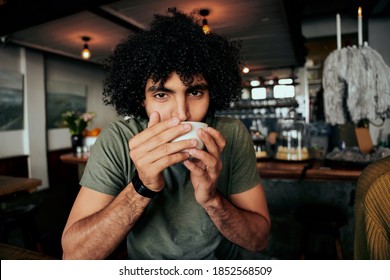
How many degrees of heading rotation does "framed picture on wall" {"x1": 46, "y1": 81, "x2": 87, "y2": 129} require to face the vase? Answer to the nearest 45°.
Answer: approximately 45° to its right

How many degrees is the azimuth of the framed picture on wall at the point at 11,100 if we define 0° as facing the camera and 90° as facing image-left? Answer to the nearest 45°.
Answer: approximately 315°

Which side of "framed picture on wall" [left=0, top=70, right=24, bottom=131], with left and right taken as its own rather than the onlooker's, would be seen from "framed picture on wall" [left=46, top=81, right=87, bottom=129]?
left

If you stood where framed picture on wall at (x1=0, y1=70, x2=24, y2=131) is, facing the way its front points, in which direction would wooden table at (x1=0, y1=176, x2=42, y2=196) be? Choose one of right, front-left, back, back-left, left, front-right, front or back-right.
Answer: front-right

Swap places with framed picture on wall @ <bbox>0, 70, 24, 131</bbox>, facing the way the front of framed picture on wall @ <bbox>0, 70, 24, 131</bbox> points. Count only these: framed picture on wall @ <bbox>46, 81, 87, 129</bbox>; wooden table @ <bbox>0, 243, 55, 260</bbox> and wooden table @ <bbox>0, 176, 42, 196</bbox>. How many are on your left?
1

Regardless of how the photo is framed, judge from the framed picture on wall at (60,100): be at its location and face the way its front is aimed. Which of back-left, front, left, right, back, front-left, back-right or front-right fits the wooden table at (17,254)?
front-right
